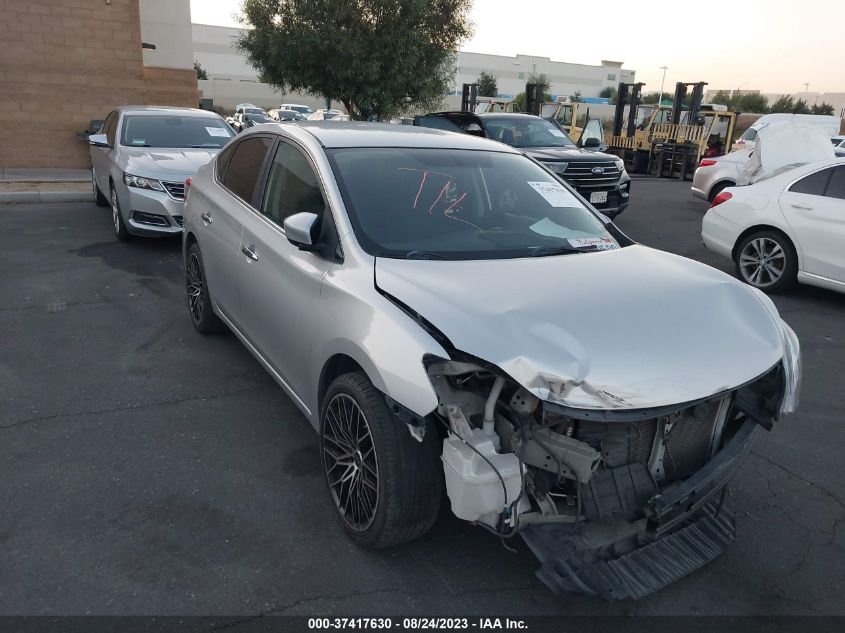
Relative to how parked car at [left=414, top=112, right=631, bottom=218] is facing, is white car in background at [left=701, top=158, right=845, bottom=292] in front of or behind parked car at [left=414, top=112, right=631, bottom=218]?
in front

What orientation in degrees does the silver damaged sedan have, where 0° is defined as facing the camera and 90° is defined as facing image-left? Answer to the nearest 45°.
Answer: approximately 315°

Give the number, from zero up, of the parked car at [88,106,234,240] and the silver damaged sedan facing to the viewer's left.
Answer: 0

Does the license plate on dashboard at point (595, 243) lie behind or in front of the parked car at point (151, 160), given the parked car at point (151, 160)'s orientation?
in front

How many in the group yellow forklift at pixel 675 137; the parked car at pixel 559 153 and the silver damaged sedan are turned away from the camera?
0

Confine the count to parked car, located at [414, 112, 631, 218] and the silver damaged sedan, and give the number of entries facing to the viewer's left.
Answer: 0

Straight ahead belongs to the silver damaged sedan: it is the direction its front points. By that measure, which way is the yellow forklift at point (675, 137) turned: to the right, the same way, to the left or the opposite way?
to the right

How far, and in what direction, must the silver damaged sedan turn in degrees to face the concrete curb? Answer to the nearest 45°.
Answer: approximately 180°

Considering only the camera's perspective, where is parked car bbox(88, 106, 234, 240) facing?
facing the viewer and to the right of the viewer

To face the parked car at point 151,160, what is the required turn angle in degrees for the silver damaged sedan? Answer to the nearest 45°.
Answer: approximately 180°

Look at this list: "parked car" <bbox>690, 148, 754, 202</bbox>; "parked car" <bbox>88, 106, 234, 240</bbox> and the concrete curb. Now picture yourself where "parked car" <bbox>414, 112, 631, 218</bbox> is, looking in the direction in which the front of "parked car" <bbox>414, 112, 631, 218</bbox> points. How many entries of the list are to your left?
1

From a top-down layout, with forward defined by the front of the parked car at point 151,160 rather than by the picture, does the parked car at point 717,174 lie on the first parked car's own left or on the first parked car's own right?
on the first parked car's own left

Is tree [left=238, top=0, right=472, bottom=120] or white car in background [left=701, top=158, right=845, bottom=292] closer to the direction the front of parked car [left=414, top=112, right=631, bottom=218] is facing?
the white car in background

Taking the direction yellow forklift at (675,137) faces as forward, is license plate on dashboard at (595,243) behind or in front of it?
in front

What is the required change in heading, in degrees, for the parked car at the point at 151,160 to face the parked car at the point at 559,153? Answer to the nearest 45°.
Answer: approximately 45° to its left

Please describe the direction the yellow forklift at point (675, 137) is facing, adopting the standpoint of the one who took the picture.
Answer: facing the viewer and to the left of the viewer

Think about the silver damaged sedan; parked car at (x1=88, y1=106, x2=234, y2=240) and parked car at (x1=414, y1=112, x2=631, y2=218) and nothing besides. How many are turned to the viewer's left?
0
